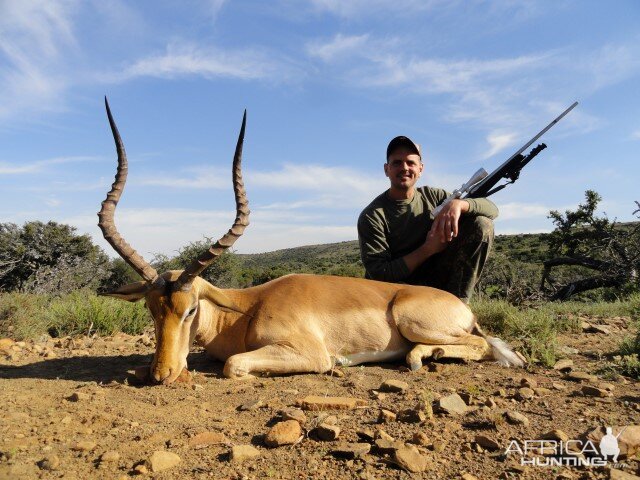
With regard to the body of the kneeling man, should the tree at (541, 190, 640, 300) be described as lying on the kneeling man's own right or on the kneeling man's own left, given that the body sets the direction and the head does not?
on the kneeling man's own left

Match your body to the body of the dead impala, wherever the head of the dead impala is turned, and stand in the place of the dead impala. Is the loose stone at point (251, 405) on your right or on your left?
on your left

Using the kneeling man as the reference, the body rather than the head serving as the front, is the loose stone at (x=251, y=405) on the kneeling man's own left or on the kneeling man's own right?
on the kneeling man's own right

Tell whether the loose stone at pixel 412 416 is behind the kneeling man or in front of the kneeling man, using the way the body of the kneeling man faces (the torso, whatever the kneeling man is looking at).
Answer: in front

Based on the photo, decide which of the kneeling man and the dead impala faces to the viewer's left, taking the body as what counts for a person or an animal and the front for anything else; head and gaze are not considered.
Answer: the dead impala

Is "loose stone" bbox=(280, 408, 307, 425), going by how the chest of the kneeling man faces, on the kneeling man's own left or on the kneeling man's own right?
on the kneeling man's own right

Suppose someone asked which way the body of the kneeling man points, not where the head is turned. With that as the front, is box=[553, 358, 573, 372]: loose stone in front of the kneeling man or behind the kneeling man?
in front

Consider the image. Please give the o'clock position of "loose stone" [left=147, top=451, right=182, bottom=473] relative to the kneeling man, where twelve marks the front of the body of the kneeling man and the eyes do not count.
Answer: The loose stone is roughly at 2 o'clock from the kneeling man.

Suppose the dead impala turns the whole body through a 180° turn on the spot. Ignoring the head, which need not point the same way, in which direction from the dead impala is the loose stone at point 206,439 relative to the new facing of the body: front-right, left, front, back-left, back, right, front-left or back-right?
right

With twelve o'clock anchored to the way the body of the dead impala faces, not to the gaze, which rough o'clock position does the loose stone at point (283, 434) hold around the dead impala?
The loose stone is roughly at 9 o'clock from the dead impala.

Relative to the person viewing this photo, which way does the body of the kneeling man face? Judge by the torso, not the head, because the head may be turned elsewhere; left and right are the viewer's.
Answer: facing the viewer and to the right of the viewer

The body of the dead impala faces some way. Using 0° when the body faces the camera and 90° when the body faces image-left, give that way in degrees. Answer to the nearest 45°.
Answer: approximately 90°

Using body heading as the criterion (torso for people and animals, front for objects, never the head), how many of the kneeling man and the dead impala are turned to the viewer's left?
1

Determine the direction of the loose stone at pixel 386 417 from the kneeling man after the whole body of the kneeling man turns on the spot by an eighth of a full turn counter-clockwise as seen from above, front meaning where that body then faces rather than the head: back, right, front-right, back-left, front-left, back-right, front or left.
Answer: right

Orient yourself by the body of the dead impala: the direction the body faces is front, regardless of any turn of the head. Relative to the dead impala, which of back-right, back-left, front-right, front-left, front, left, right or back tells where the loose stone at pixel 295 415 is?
left
